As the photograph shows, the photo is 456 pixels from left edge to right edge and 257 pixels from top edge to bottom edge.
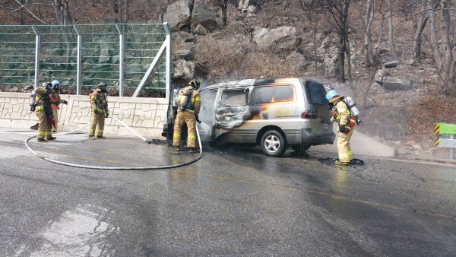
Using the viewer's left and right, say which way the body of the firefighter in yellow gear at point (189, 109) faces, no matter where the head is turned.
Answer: facing away from the viewer and to the right of the viewer

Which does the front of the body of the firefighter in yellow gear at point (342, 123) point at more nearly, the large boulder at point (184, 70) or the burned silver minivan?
the burned silver minivan

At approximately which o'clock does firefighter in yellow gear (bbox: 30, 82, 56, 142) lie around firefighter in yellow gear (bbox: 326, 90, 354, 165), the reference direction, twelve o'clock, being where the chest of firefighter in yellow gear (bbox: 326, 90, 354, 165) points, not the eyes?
firefighter in yellow gear (bbox: 30, 82, 56, 142) is roughly at 12 o'clock from firefighter in yellow gear (bbox: 326, 90, 354, 165).

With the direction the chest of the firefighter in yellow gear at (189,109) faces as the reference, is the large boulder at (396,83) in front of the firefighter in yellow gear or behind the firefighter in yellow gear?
in front

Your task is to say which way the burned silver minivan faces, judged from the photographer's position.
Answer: facing away from the viewer and to the left of the viewer

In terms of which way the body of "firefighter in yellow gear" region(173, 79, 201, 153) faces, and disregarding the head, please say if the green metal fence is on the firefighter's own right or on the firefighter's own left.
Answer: on the firefighter's own left

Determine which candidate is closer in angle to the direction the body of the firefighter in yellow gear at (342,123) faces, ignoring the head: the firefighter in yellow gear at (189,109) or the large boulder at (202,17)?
the firefighter in yellow gear

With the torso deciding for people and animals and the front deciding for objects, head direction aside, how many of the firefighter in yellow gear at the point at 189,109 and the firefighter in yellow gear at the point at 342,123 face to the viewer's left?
1

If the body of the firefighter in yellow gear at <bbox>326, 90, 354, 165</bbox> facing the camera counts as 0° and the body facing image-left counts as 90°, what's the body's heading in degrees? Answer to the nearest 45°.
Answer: approximately 90°

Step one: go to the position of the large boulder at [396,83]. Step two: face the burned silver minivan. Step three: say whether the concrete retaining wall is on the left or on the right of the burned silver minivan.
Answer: right

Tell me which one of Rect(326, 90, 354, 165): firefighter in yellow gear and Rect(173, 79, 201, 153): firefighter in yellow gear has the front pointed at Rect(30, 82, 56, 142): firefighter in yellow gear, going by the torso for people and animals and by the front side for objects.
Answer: Rect(326, 90, 354, 165): firefighter in yellow gear

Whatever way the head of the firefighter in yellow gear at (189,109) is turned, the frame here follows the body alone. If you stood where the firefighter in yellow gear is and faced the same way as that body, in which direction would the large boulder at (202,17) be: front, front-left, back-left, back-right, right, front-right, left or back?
front-left

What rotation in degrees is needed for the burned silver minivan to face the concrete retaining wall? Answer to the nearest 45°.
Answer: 0° — it already faces it

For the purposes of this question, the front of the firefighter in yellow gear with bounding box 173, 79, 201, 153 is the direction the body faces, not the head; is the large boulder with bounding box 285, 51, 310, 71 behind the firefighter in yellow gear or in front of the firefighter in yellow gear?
in front
